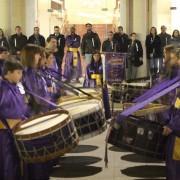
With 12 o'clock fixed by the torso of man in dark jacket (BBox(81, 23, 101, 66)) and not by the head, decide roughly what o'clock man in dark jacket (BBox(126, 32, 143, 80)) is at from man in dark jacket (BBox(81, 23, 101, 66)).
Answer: man in dark jacket (BBox(126, 32, 143, 80)) is roughly at 9 o'clock from man in dark jacket (BBox(81, 23, 101, 66)).

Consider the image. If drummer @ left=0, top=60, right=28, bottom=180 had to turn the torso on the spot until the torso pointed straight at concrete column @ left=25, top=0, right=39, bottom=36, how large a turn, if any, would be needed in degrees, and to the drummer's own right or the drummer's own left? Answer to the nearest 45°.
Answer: approximately 90° to the drummer's own left

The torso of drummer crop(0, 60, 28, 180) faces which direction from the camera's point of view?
to the viewer's right

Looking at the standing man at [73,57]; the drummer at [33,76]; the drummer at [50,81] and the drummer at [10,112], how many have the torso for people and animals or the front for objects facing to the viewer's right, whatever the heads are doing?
3

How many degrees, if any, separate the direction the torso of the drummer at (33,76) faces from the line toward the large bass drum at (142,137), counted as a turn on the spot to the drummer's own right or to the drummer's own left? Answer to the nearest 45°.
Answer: approximately 45° to the drummer's own right

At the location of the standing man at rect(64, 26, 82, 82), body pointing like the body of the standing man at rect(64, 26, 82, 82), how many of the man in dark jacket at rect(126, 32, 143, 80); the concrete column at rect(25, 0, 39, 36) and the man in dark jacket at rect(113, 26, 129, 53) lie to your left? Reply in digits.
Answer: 2

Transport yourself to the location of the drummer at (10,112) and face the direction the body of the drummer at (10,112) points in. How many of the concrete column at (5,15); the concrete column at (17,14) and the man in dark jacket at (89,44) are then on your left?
3

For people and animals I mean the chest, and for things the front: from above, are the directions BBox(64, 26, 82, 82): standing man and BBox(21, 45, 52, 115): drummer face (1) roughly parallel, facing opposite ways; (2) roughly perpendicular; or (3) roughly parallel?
roughly perpendicular

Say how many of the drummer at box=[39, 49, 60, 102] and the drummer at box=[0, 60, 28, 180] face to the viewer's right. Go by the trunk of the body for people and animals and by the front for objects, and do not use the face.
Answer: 2
